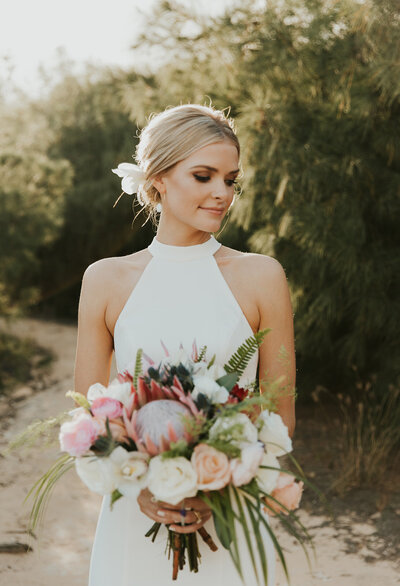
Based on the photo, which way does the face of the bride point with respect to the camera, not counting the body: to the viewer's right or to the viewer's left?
to the viewer's right

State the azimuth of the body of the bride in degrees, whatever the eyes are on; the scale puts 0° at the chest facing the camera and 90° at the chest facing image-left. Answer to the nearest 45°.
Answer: approximately 0°
